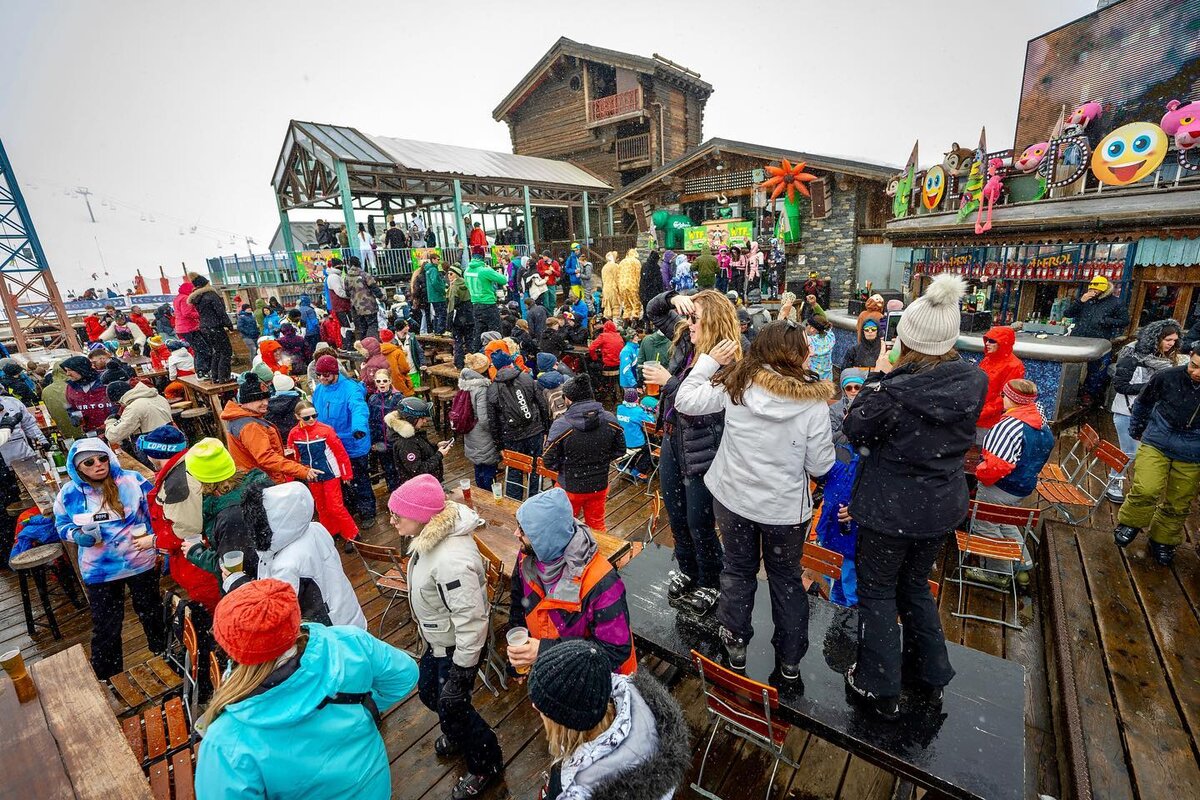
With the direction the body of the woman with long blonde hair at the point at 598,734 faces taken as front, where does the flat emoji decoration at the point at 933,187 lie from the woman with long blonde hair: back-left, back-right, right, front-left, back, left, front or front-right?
right

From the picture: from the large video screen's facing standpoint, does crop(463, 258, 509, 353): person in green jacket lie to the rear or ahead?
ahead

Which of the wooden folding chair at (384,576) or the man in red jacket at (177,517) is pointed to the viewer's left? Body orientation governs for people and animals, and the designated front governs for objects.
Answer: the man in red jacket

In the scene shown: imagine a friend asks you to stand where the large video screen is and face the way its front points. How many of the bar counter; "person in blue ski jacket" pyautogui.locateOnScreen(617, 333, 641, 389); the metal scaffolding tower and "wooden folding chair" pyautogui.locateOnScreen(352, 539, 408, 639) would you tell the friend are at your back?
0

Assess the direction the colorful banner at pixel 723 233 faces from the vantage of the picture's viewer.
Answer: facing the viewer

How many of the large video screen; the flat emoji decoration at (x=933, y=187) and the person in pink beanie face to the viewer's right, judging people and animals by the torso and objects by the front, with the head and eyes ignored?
0

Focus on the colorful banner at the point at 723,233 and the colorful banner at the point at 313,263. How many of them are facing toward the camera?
2

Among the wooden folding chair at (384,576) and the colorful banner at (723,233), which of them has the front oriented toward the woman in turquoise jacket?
the colorful banner

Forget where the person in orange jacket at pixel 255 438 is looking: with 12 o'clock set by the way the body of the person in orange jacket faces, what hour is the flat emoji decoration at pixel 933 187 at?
The flat emoji decoration is roughly at 12 o'clock from the person in orange jacket.

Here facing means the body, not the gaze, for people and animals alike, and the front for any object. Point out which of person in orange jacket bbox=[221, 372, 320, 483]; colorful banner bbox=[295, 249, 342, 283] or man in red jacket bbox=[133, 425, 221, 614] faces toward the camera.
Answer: the colorful banner

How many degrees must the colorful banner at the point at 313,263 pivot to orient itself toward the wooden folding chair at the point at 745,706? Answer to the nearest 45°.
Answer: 0° — it already faces it

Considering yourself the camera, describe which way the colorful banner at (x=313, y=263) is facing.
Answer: facing the viewer

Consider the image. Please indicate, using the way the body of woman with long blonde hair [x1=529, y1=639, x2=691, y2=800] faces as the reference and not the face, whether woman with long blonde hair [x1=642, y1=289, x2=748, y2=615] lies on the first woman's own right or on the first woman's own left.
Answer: on the first woman's own right

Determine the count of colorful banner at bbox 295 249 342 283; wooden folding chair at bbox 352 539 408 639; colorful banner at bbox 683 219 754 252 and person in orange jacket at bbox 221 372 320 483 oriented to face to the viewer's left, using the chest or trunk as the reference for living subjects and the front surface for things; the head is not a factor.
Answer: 0

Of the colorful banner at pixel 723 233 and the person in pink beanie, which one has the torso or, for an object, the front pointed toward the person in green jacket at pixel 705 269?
the colorful banner

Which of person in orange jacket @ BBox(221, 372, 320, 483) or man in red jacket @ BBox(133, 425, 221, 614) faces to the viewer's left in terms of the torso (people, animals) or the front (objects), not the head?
the man in red jacket

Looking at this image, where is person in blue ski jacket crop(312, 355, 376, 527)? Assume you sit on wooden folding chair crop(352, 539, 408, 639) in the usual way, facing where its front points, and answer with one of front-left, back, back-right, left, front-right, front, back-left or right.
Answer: front-left
